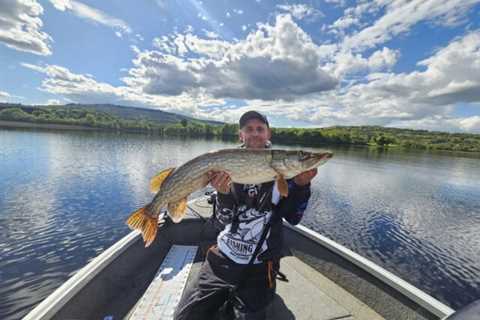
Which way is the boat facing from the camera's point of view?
away from the camera

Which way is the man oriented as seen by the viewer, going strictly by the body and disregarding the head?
toward the camera
